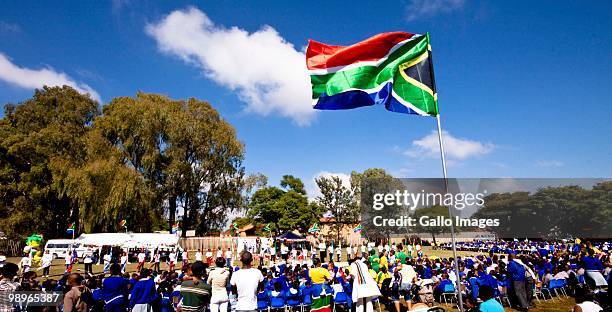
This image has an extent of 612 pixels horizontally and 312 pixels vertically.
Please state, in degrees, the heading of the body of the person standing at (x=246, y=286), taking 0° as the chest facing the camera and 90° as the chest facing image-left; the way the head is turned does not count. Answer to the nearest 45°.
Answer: approximately 180°

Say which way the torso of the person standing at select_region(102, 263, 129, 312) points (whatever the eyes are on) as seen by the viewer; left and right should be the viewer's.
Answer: facing away from the viewer

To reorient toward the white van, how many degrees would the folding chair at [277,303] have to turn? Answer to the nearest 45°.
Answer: approximately 45° to its left

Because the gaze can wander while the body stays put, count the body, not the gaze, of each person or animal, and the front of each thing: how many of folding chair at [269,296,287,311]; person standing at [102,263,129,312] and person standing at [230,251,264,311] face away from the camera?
3

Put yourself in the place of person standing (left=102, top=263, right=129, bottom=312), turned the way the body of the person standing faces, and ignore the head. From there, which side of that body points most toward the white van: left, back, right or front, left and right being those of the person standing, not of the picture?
front

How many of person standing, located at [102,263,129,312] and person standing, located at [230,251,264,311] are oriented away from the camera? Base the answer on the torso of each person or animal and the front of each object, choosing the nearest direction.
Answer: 2

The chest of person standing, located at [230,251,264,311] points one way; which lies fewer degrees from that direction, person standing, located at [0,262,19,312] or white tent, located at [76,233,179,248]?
the white tent

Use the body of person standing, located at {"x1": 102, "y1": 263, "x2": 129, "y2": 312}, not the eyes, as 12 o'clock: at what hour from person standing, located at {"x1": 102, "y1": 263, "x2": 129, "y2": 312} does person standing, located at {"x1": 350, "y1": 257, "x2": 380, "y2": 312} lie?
person standing, located at {"x1": 350, "y1": 257, "x2": 380, "y2": 312} is roughly at 4 o'clock from person standing, located at {"x1": 102, "y1": 263, "x2": 129, "y2": 312}.

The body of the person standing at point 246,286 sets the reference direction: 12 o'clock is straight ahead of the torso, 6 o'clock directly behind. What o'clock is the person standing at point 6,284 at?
the person standing at point 6,284 is roughly at 9 o'clock from the person standing at point 246,286.

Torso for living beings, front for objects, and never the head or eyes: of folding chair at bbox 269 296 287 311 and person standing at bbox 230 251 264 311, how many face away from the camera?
2

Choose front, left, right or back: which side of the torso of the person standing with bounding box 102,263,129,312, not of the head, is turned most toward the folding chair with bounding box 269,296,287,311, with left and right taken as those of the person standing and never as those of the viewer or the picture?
right

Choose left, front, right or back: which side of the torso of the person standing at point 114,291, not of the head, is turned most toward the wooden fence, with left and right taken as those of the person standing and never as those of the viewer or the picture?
front

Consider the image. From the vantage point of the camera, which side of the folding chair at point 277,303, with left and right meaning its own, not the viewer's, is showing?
back
